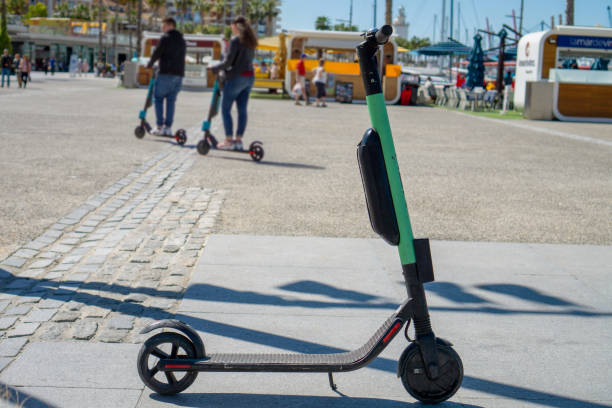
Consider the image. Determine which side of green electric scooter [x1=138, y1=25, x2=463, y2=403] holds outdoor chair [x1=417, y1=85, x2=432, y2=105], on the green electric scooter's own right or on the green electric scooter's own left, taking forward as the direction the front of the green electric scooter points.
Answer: on the green electric scooter's own left

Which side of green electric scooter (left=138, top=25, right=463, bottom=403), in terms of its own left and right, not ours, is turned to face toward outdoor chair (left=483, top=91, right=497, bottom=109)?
left

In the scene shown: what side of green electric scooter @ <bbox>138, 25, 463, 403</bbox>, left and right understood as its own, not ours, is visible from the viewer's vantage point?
right

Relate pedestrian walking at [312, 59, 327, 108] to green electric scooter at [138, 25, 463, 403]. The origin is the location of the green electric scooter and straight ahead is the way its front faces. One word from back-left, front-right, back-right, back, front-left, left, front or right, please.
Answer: left

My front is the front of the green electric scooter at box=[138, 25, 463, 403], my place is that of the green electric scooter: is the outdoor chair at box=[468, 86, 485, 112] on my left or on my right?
on my left

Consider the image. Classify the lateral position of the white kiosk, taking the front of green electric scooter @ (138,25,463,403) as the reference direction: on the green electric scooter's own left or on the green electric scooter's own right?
on the green electric scooter's own left

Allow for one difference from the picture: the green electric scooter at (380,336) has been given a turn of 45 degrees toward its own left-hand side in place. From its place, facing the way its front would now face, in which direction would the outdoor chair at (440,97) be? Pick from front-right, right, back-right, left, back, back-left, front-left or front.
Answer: front-left
